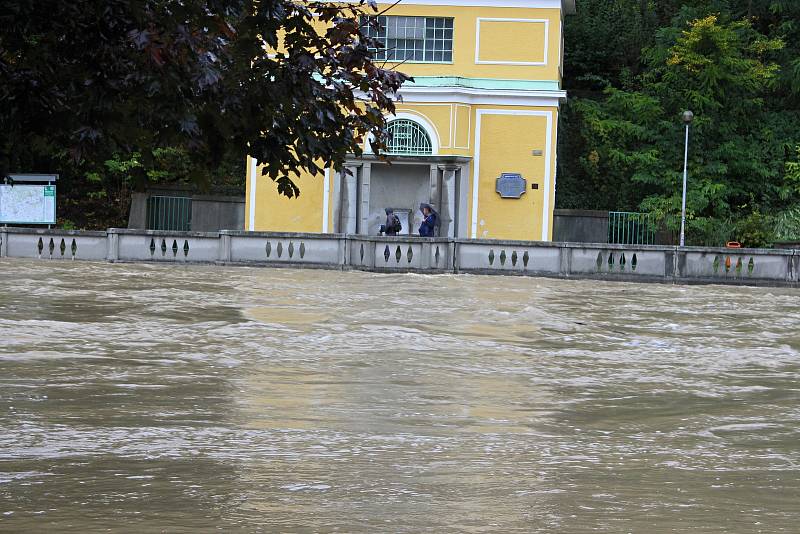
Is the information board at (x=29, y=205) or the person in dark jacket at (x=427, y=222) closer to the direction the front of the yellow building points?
the person in dark jacket

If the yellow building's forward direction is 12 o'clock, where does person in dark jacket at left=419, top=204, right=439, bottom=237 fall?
The person in dark jacket is roughly at 1 o'clock from the yellow building.

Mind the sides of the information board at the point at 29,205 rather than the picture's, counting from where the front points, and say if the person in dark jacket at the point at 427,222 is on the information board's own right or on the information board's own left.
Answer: on the information board's own left

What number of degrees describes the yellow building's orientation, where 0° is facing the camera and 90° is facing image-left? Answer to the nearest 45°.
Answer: approximately 0°

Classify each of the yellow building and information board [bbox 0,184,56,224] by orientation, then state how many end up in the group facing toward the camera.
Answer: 2

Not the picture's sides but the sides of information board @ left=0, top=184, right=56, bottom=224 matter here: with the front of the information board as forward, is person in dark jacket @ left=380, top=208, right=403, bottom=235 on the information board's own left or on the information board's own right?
on the information board's own left

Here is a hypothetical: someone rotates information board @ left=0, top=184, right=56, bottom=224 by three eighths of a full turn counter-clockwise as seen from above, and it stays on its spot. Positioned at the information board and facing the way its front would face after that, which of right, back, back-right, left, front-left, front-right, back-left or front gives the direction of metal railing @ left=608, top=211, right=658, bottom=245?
front-right

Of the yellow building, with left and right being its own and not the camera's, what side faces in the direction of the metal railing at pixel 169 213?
right

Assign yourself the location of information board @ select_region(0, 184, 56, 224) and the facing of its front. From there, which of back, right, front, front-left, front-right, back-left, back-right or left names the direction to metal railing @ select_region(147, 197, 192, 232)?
back-left
